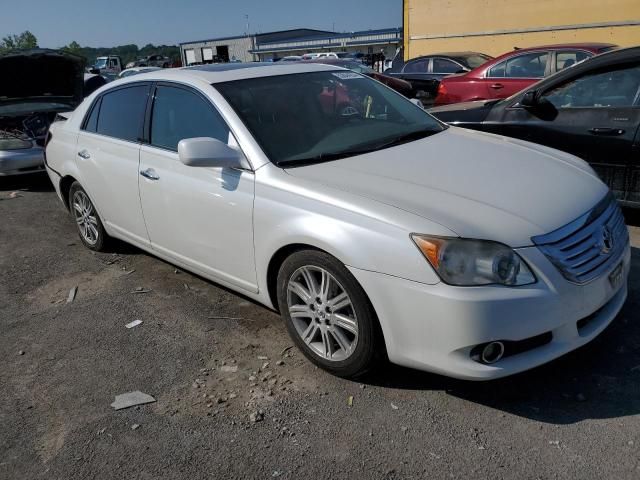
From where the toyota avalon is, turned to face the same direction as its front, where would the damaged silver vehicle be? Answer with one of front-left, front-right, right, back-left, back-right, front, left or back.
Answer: back

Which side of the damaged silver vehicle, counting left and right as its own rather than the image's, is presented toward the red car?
left

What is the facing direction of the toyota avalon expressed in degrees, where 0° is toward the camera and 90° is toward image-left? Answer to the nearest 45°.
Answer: approximately 315°

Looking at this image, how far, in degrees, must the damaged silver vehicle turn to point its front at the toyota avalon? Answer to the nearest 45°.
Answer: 0° — it already faces it
